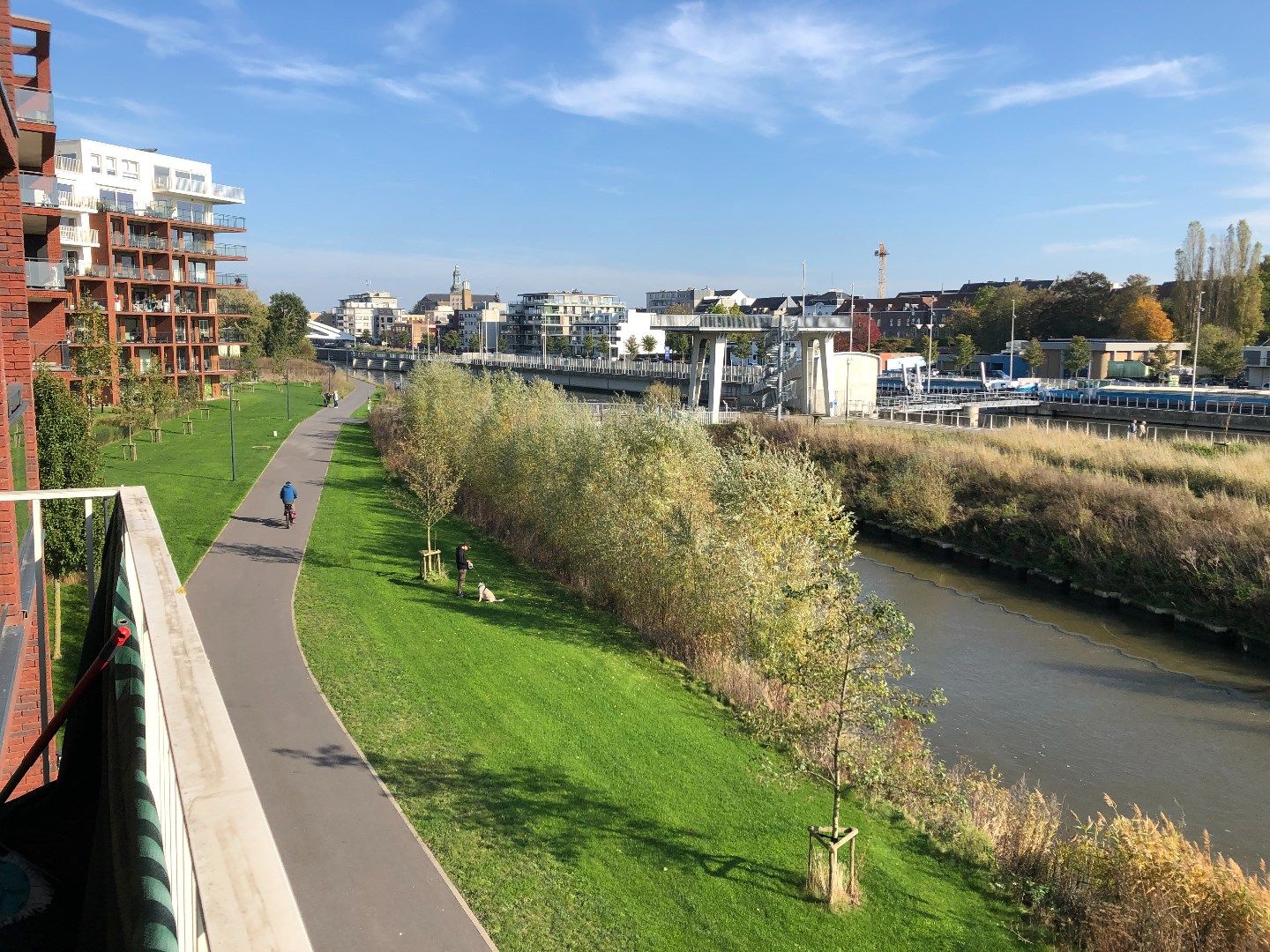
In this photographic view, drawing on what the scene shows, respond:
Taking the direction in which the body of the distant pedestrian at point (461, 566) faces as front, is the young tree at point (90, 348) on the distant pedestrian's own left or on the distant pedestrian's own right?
on the distant pedestrian's own left

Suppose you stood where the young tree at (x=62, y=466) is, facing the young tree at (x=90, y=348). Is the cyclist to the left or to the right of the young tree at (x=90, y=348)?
right

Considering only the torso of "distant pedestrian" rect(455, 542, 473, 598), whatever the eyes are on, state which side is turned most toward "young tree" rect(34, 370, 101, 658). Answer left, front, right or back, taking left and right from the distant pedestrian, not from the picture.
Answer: back

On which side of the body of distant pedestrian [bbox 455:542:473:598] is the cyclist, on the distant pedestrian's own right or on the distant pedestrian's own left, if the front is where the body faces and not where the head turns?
on the distant pedestrian's own left

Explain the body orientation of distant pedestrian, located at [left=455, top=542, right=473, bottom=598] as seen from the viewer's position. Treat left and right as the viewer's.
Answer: facing to the right of the viewer
